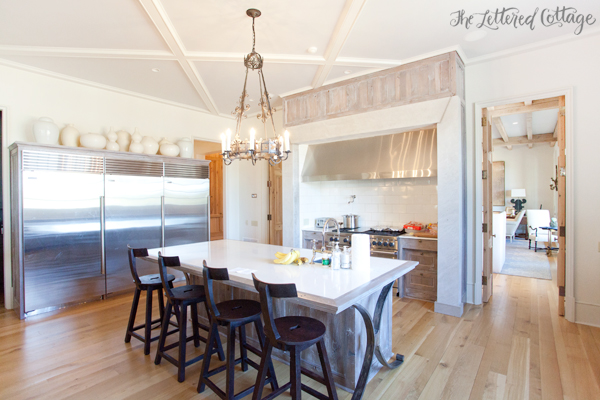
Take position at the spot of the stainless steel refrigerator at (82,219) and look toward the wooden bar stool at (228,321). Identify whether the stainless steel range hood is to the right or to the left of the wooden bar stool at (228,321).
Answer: left

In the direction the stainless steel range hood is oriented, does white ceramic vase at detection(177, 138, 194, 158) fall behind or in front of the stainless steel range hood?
in front

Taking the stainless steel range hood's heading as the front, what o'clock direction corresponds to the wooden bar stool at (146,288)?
The wooden bar stool is roughly at 12 o'clock from the stainless steel range hood.

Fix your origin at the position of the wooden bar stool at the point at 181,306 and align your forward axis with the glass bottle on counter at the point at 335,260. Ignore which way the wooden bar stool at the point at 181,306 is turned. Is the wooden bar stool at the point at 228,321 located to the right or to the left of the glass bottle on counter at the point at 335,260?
right

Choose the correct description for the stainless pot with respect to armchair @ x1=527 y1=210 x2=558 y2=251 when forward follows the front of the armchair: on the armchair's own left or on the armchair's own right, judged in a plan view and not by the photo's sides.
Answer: on the armchair's own right

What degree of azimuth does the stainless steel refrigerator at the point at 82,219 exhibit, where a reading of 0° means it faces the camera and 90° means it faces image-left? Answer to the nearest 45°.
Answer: approximately 315°

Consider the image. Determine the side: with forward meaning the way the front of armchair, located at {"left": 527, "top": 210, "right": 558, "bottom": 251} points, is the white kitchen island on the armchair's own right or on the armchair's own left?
on the armchair's own right

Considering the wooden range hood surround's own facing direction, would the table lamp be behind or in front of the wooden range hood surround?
behind

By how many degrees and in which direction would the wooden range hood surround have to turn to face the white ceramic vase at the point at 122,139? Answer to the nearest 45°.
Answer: approximately 45° to its right

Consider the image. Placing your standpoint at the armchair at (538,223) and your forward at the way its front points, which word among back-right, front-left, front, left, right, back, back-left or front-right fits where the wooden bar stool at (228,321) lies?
front-right

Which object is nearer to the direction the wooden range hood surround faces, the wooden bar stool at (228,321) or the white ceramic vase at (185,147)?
the wooden bar stool

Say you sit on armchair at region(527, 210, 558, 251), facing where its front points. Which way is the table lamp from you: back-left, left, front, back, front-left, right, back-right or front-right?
back-left
